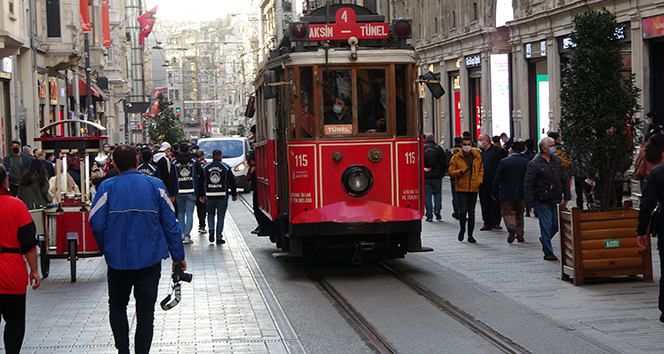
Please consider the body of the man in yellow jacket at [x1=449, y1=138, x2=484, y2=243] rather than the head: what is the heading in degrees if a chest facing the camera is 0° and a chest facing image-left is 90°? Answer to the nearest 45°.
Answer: approximately 0°

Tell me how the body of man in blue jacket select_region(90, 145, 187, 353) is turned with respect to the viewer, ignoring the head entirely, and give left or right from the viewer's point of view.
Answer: facing away from the viewer

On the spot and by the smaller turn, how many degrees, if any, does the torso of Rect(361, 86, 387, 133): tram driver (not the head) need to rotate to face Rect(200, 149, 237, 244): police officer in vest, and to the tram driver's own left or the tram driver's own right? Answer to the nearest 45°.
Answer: approximately 135° to the tram driver's own right

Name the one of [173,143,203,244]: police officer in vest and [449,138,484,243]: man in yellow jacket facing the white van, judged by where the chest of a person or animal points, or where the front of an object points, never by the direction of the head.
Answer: the police officer in vest

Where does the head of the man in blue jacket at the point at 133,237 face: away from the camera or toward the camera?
away from the camera

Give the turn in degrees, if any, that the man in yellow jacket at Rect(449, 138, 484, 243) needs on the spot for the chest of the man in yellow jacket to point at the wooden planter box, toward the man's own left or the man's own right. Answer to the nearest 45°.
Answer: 0° — they already face it
